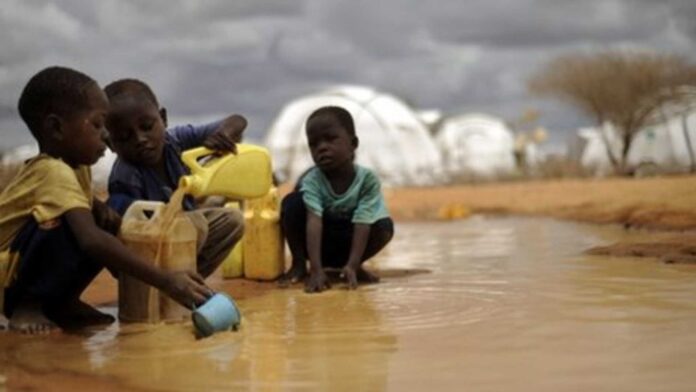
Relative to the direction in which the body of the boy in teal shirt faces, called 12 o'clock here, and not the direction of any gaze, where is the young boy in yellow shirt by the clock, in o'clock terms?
The young boy in yellow shirt is roughly at 1 o'clock from the boy in teal shirt.

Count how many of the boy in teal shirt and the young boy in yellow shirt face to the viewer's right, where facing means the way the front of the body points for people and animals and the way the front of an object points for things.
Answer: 1

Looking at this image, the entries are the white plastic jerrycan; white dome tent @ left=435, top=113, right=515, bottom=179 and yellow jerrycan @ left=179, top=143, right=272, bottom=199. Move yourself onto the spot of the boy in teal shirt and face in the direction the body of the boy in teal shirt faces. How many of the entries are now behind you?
1

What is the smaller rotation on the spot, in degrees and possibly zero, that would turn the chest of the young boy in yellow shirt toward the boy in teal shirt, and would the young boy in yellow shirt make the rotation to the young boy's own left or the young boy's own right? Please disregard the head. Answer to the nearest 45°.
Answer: approximately 45° to the young boy's own left

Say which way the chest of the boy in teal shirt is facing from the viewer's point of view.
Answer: toward the camera

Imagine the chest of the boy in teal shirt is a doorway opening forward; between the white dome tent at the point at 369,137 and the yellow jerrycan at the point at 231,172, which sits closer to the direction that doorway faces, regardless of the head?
the yellow jerrycan

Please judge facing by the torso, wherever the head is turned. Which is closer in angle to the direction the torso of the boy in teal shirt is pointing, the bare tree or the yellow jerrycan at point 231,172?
the yellow jerrycan

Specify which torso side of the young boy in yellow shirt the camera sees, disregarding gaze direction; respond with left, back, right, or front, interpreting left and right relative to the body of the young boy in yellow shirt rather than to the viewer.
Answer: right

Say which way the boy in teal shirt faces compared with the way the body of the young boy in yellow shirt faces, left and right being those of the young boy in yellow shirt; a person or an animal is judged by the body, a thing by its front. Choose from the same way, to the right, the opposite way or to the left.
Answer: to the right

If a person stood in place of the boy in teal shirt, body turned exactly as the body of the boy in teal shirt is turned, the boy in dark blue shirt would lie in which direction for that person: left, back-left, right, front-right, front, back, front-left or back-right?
front-right

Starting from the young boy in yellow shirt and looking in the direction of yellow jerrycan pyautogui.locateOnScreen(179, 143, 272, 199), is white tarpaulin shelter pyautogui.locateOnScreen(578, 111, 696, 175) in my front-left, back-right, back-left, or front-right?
front-left

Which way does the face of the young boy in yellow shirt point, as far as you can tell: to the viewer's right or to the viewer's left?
to the viewer's right

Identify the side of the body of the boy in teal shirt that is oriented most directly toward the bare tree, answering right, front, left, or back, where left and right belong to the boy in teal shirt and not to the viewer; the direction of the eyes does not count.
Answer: back

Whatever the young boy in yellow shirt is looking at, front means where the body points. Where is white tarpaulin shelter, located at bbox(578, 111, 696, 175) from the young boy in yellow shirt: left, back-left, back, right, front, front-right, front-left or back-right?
front-left

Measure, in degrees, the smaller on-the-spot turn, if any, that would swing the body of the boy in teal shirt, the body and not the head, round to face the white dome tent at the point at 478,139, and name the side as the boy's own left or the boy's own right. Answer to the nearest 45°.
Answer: approximately 180°

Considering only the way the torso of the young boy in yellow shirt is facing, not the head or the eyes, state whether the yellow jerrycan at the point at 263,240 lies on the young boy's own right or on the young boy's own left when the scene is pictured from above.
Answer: on the young boy's own left
